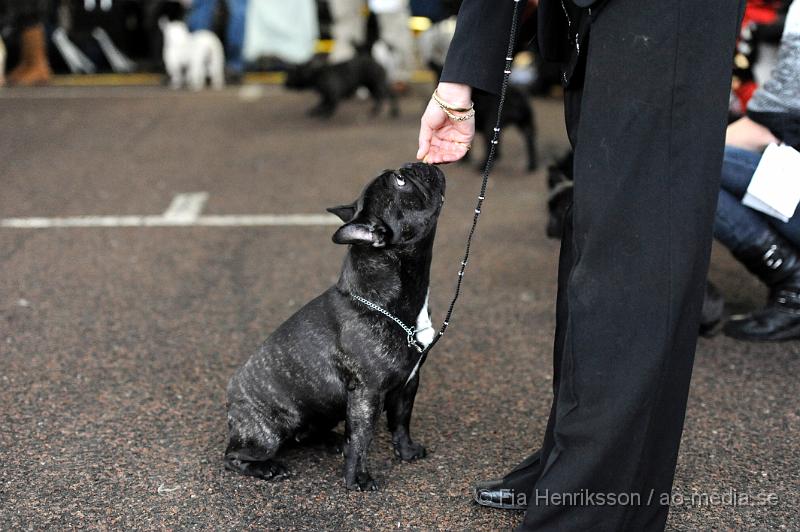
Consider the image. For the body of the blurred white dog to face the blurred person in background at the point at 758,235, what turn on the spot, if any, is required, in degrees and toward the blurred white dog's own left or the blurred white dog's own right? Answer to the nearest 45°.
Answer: approximately 90° to the blurred white dog's own left

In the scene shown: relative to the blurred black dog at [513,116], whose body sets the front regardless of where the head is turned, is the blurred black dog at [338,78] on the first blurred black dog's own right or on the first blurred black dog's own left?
on the first blurred black dog's own right

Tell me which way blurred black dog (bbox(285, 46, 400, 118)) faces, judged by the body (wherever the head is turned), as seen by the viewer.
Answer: to the viewer's left

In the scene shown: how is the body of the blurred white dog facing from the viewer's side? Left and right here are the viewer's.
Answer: facing to the left of the viewer

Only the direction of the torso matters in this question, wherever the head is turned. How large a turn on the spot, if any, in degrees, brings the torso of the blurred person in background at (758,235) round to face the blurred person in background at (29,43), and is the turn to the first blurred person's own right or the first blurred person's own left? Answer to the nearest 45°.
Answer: approximately 45° to the first blurred person's own right

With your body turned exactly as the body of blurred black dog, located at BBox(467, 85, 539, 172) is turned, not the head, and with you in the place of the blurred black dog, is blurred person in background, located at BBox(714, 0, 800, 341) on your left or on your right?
on your left

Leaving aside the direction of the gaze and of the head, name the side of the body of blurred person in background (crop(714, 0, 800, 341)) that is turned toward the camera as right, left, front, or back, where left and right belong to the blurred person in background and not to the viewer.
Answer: left
